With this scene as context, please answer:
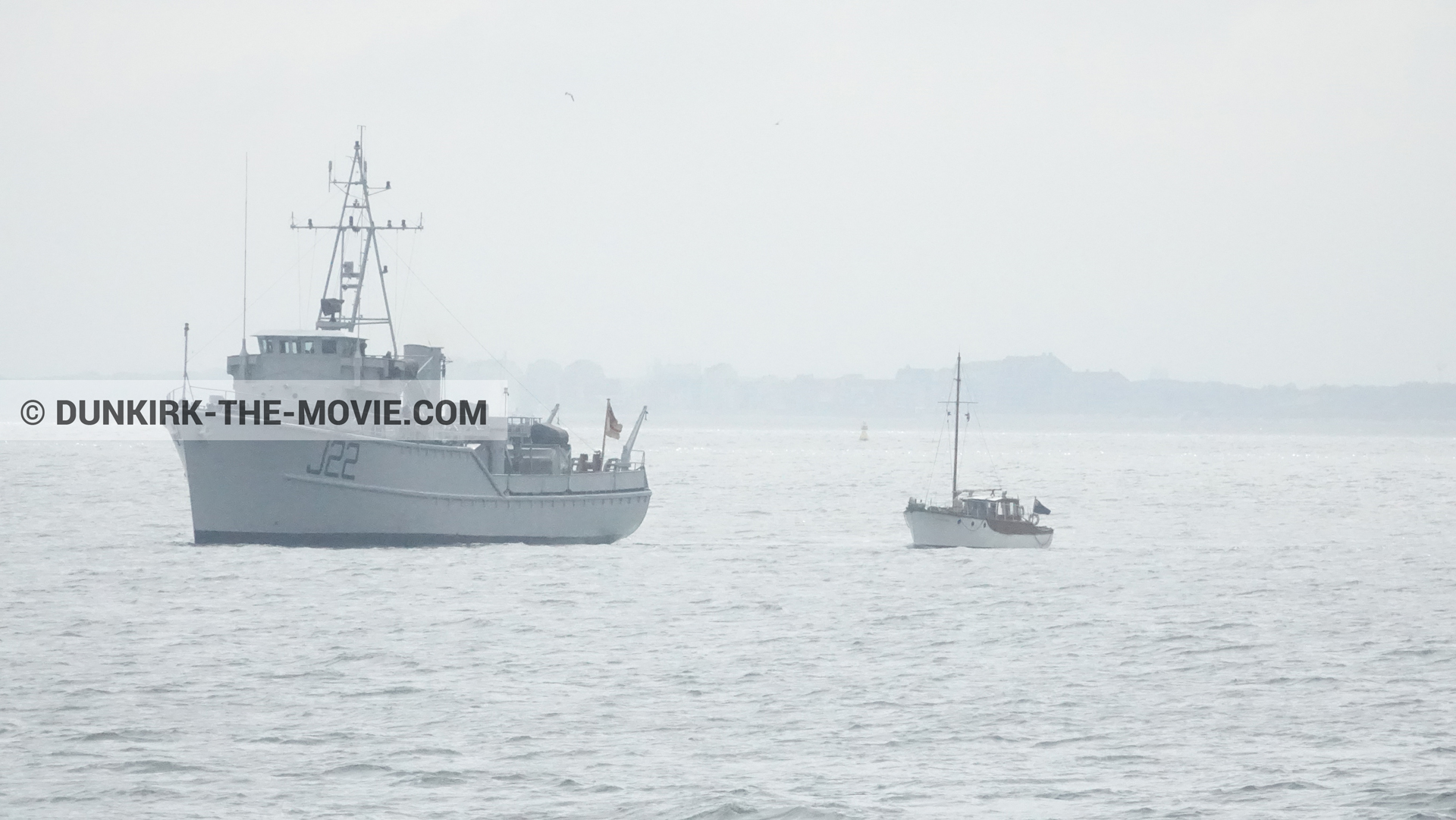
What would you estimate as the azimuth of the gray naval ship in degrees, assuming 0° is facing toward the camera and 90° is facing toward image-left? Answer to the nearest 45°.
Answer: approximately 45°
